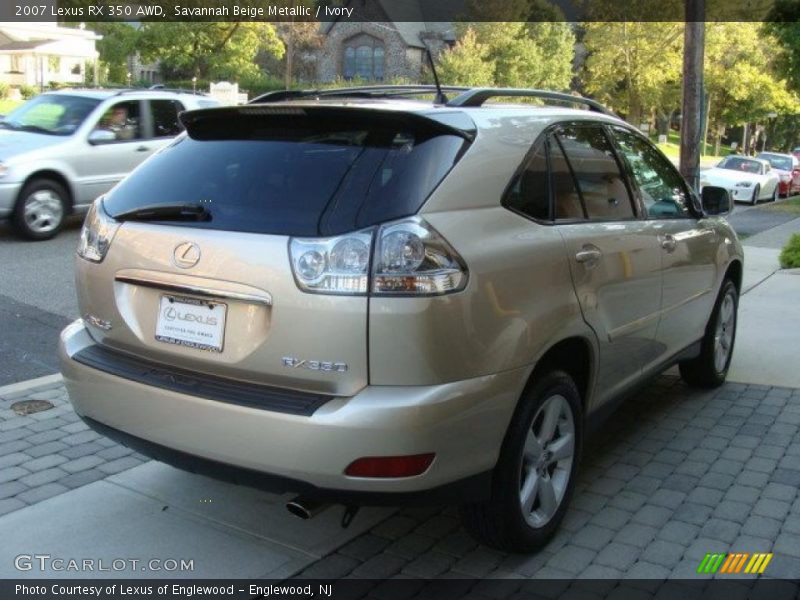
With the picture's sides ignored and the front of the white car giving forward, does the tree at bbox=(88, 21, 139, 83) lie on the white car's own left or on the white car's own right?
on the white car's own right

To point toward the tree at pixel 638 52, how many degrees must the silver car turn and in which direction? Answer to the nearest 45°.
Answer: approximately 180°

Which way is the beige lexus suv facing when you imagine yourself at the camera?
facing away from the viewer and to the right of the viewer

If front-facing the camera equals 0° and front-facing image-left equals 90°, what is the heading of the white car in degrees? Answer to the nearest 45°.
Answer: approximately 45°

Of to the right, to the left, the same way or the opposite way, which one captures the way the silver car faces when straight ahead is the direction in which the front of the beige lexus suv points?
the opposite way

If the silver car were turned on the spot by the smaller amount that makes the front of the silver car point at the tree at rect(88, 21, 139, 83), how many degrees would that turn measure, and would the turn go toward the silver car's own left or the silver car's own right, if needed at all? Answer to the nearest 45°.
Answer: approximately 135° to the silver car's own right

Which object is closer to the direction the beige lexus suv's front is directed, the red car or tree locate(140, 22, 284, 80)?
the red car

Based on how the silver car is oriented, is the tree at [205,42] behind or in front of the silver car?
behind
